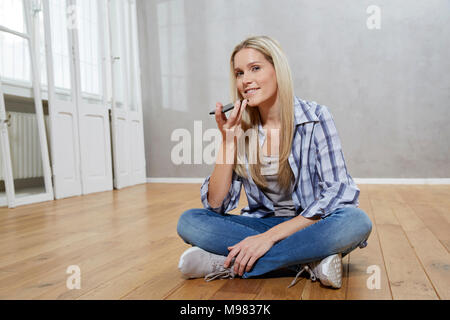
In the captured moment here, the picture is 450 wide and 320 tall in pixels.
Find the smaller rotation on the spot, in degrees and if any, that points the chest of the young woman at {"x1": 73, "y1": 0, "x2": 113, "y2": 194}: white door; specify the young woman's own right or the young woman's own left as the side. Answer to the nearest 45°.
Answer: approximately 90° to the young woman's own right

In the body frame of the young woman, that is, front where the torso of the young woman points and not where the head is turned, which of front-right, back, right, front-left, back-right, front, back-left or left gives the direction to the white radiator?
right

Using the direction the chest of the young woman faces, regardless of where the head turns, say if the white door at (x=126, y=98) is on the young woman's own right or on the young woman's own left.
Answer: on the young woman's own right

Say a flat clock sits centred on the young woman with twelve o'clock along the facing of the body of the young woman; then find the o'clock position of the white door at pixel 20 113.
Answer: The white door is roughly at 3 o'clock from the young woman.

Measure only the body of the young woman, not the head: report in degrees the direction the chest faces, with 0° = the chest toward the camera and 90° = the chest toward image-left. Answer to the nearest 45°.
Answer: approximately 45°

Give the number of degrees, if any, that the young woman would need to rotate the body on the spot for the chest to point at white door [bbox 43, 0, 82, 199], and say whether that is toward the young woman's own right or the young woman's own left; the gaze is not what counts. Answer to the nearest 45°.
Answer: approximately 90° to the young woman's own right

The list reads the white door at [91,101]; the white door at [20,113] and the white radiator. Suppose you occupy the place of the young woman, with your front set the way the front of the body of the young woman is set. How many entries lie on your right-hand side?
3
